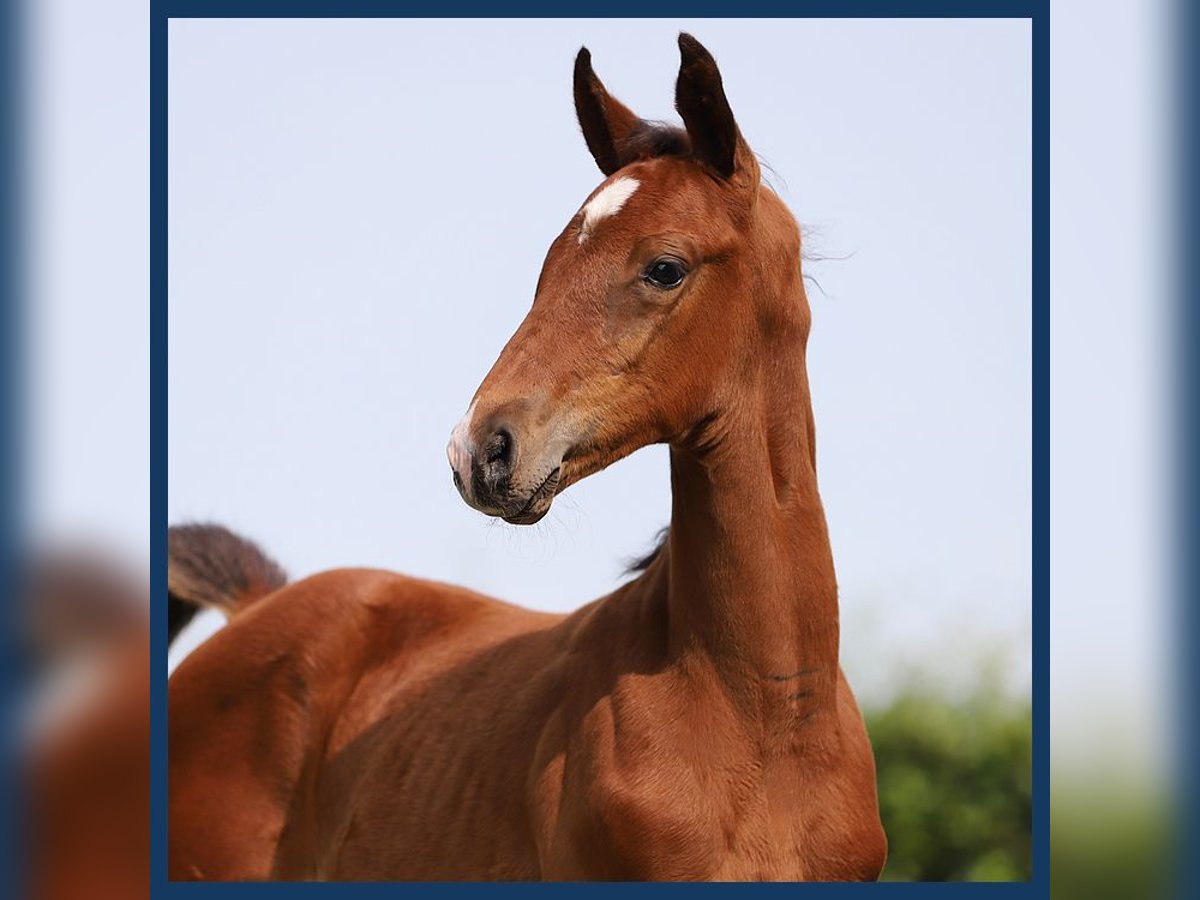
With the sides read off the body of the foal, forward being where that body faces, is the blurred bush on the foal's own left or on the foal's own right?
on the foal's own left

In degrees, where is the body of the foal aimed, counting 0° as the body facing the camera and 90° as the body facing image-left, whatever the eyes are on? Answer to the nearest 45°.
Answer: approximately 315°
